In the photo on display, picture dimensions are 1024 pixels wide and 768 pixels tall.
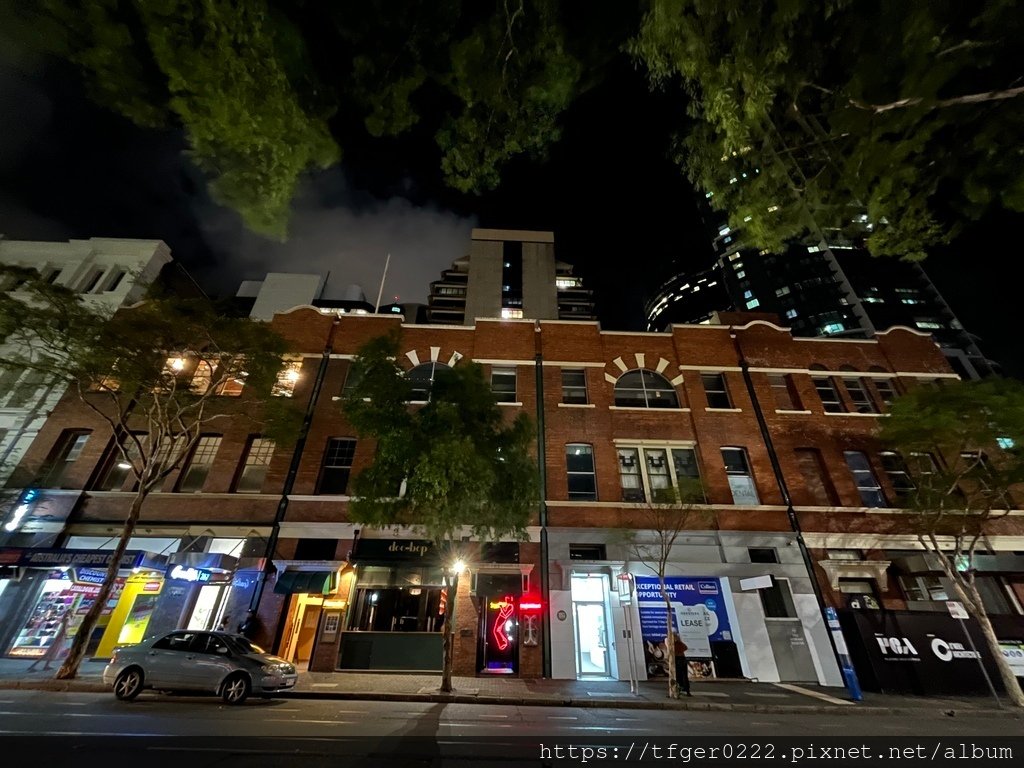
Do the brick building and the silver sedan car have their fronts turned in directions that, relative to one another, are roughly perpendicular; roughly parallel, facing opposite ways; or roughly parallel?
roughly perpendicular

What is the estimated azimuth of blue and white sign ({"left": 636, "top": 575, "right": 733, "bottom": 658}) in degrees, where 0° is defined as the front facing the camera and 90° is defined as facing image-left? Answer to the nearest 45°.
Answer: approximately 0°

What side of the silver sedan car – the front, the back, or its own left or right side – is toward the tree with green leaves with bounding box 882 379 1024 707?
front

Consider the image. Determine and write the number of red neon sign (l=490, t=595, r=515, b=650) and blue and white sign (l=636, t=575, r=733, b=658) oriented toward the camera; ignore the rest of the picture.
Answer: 2

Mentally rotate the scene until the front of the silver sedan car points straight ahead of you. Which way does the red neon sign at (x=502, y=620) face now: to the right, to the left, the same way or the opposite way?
to the right

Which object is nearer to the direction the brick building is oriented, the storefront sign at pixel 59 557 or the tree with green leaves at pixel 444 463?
the tree with green leaves

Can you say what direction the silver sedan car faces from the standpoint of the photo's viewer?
facing the viewer and to the right of the viewer

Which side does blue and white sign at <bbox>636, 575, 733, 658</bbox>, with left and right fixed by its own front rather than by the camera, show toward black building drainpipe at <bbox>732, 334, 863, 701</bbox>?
left

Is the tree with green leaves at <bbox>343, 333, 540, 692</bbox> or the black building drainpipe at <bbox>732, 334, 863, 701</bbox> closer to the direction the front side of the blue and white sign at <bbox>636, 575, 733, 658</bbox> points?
the tree with green leaves
